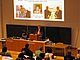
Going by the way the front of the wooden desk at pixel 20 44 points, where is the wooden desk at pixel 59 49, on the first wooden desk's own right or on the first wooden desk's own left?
on the first wooden desk's own left
